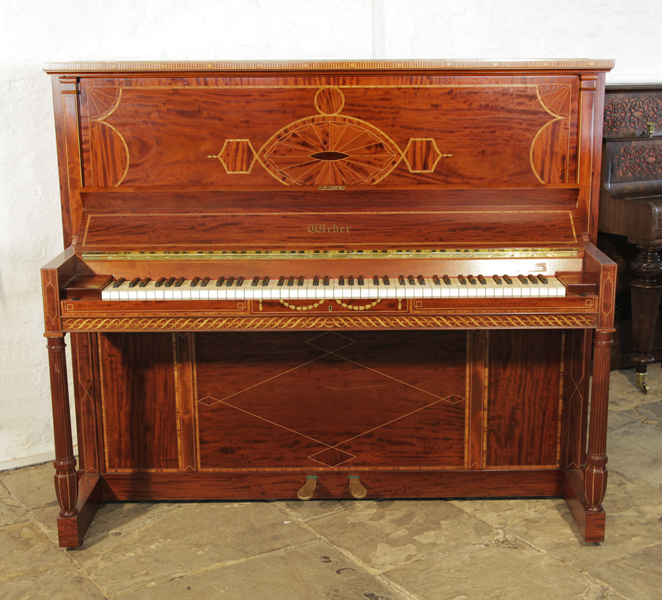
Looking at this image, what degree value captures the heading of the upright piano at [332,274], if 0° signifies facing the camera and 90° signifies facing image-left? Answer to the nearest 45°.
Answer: approximately 0°

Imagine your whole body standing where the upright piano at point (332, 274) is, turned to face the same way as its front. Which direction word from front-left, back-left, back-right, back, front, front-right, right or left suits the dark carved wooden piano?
back-left
